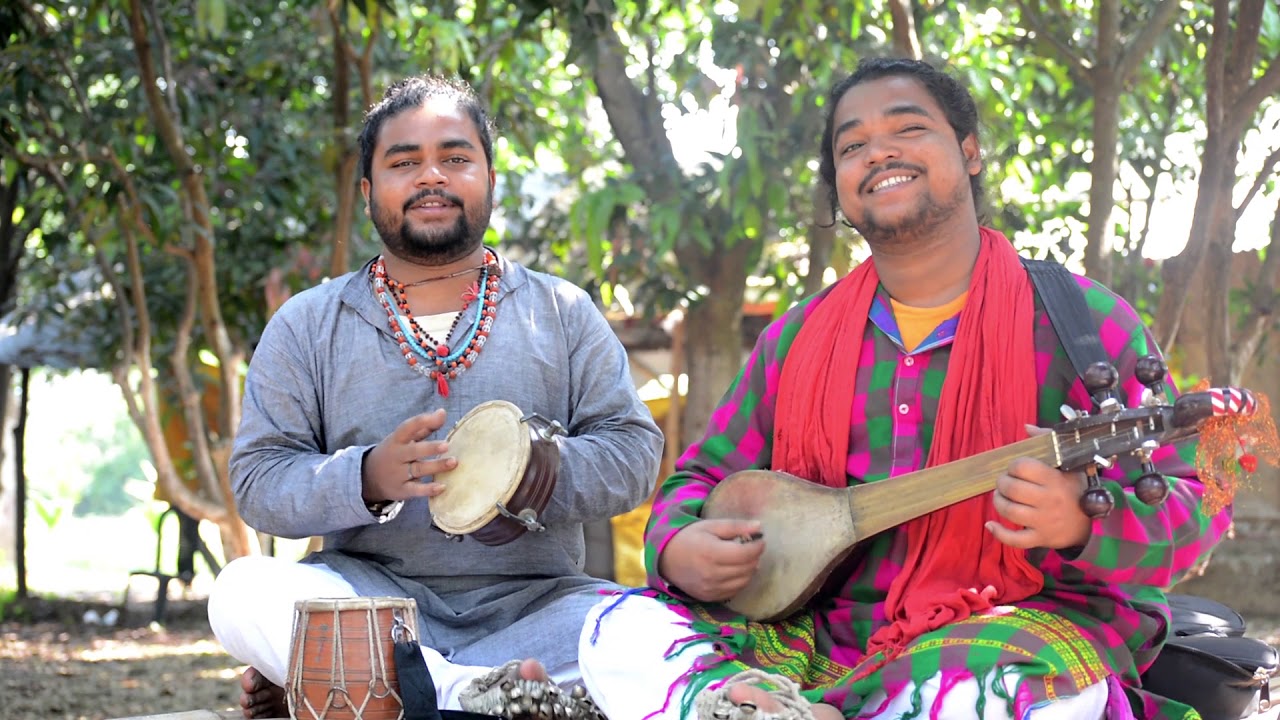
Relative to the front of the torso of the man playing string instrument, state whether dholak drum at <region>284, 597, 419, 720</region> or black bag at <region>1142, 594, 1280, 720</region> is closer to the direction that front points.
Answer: the dholak drum

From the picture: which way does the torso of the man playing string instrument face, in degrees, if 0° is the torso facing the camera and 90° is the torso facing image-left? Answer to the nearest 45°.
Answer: approximately 0°

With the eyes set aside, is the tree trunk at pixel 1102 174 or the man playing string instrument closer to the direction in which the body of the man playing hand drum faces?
the man playing string instrument

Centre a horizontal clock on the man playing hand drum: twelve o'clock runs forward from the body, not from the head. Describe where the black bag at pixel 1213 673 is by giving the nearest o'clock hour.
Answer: The black bag is roughly at 10 o'clock from the man playing hand drum.

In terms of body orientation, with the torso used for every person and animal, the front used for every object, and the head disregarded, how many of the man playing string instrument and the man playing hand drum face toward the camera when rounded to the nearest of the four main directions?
2

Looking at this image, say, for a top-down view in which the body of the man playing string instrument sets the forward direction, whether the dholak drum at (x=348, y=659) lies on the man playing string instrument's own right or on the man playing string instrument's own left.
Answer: on the man playing string instrument's own right

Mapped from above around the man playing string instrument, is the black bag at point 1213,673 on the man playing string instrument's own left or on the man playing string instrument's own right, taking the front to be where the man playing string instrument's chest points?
on the man playing string instrument's own left

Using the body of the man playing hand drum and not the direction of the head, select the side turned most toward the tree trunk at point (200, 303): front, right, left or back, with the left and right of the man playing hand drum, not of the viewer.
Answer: back

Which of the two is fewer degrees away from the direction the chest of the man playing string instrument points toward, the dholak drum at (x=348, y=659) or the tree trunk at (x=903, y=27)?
the dholak drum

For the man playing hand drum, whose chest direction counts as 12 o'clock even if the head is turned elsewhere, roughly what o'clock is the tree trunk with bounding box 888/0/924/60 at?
The tree trunk is roughly at 8 o'clock from the man playing hand drum.

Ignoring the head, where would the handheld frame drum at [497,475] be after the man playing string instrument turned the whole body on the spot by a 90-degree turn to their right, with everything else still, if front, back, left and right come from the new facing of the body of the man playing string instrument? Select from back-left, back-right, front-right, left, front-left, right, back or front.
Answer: front

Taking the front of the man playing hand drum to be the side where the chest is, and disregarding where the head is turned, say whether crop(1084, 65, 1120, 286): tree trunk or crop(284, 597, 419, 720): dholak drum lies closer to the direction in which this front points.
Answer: the dholak drum

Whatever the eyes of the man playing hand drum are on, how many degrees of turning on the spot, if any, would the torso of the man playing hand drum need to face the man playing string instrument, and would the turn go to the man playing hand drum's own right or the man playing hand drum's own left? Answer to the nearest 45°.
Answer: approximately 45° to the man playing hand drum's own left

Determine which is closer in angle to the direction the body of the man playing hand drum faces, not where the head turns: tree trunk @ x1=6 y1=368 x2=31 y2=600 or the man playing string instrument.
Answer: the man playing string instrument

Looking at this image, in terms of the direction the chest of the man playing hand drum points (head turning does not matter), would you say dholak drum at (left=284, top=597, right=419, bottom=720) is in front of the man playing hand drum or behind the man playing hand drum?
in front

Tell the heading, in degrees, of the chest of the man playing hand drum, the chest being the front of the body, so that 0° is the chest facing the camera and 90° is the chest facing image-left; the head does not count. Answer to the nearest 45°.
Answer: approximately 0°
